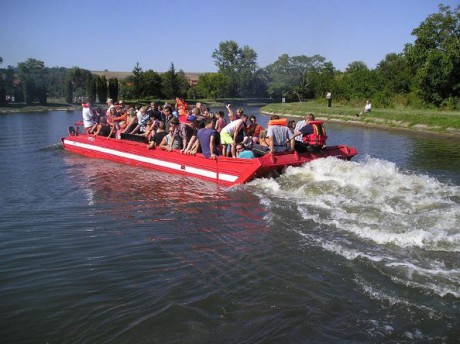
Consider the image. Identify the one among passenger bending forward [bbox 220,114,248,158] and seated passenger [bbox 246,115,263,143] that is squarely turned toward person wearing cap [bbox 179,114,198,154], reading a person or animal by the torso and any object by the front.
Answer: seated passenger [bbox 246,115,263,143]

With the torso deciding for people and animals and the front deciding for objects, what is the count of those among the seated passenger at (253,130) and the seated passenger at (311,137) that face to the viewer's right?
0

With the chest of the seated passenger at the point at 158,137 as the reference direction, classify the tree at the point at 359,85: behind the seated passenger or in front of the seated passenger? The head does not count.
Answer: behind

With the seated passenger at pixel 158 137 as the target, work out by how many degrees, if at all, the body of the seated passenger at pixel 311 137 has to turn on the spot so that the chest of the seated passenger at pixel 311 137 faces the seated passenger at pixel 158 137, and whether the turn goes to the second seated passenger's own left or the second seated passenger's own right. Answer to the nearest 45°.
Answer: approximately 45° to the second seated passenger's own left

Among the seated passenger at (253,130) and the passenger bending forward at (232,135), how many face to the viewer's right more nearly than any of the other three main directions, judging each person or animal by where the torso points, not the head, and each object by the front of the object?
1

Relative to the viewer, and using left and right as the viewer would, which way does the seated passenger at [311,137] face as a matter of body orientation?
facing away from the viewer and to the left of the viewer

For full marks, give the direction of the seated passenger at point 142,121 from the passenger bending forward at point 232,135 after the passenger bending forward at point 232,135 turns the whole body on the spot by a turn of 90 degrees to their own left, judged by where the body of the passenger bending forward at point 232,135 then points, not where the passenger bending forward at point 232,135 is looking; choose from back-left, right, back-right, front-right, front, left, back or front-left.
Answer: front-left

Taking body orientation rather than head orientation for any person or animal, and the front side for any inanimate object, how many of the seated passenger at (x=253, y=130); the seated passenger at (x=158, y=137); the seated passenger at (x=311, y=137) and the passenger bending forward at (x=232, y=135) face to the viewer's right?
1
